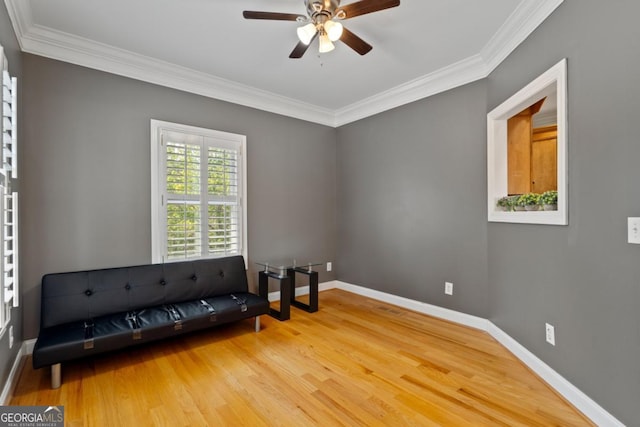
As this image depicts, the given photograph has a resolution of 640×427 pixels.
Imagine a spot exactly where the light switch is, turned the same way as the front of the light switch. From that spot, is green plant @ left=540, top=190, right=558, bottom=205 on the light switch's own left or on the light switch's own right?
on the light switch's own right

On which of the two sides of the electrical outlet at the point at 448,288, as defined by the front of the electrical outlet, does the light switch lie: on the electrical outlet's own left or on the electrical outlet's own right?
on the electrical outlet's own left

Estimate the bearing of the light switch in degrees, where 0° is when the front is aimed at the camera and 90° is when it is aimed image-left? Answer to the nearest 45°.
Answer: approximately 45°

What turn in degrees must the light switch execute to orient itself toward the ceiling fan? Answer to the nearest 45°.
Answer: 0° — it already faces it

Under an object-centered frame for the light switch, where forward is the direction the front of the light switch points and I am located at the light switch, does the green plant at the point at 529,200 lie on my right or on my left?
on my right

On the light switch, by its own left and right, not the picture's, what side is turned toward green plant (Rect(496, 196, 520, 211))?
right

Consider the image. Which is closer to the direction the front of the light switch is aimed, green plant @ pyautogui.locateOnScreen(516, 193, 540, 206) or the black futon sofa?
the black futon sofa

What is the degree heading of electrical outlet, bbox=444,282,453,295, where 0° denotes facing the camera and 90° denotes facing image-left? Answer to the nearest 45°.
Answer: approximately 45°
